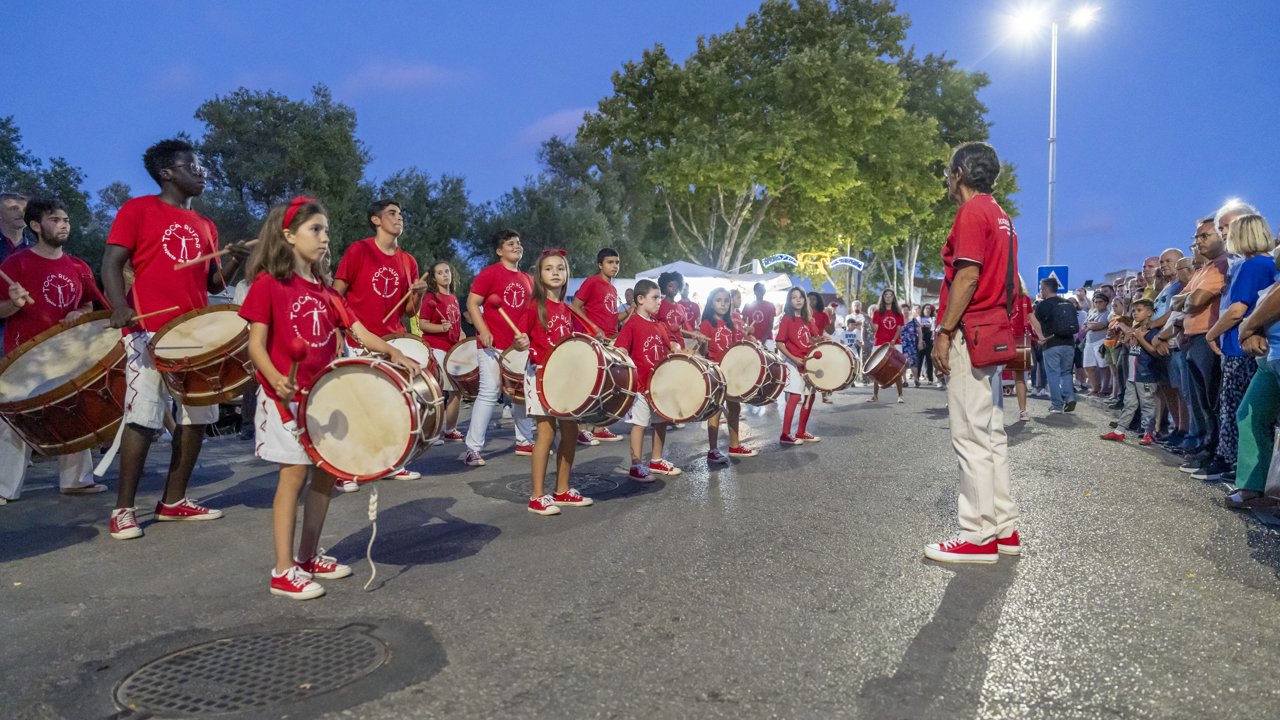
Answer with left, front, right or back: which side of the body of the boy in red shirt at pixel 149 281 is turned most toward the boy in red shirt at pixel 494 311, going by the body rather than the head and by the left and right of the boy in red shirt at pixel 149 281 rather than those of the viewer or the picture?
left

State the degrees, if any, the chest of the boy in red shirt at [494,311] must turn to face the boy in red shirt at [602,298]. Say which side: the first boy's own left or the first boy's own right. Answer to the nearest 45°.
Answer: approximately 45° to the first boy's own left

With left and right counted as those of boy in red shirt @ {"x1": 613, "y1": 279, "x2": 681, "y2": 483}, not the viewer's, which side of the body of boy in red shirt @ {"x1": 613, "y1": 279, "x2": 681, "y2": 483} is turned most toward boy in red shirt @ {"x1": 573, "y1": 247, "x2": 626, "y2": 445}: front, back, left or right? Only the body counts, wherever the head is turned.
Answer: back

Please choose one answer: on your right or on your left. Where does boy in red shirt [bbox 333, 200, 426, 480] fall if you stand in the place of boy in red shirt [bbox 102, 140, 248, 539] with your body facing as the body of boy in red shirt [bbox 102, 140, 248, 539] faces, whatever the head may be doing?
on your left

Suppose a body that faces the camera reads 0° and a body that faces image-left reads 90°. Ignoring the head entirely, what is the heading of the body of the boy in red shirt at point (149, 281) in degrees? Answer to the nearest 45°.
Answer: approximately 315°

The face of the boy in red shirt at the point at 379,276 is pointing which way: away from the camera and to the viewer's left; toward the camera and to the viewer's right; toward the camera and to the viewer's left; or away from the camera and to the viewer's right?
toward the camera and to the viewer's right
